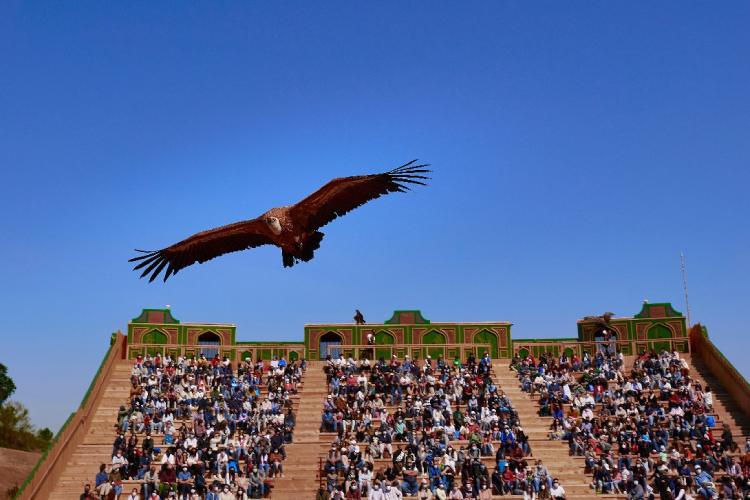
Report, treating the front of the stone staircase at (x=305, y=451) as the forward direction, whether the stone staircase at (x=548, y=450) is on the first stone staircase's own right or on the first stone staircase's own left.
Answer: on the first stone staircase's own left

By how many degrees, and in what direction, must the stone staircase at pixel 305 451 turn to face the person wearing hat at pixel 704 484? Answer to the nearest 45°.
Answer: approximately 90° to its left

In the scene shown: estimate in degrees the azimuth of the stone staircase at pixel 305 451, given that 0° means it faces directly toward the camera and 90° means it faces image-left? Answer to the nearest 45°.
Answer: approximately 0°

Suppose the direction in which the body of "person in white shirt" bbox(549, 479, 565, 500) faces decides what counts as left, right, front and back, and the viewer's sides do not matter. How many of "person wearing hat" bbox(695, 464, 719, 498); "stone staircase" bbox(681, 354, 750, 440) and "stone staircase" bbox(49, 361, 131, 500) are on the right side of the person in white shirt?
1

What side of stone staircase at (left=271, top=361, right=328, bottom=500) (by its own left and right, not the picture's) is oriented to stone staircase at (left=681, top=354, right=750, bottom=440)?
left

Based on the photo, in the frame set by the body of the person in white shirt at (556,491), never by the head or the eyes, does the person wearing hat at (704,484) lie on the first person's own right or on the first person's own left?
on the first person's own left

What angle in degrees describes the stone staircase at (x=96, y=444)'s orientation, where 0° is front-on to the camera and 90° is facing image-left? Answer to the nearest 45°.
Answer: approximately 0°

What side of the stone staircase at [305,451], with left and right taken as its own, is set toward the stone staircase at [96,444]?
right

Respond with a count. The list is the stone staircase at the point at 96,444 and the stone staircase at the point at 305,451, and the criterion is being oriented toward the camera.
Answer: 2

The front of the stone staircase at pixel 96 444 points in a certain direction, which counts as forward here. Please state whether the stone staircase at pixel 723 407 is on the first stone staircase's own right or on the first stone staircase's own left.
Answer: on the first stone staircase's own left

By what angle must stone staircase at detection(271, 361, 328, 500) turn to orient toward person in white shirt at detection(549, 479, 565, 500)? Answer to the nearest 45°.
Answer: approximately 45° to its left

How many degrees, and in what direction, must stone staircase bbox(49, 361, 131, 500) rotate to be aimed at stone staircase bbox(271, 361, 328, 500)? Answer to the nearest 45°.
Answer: approximately 45° to its left

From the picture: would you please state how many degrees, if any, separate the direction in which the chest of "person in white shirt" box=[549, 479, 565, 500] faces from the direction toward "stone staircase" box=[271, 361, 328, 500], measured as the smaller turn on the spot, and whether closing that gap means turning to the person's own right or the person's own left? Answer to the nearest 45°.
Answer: approximately 90° to the person's own right
